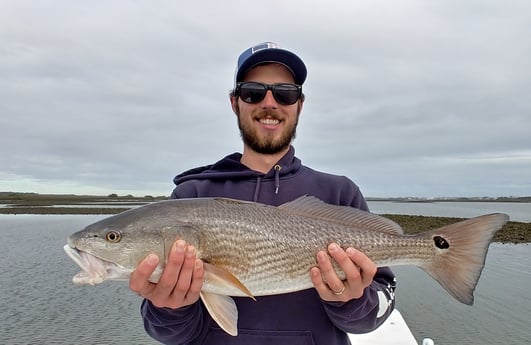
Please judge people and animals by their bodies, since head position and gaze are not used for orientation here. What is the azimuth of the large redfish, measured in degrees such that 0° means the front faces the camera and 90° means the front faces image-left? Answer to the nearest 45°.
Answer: approximately 90°

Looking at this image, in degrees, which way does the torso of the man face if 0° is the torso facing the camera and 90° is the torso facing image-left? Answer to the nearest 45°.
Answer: approximately 0°
